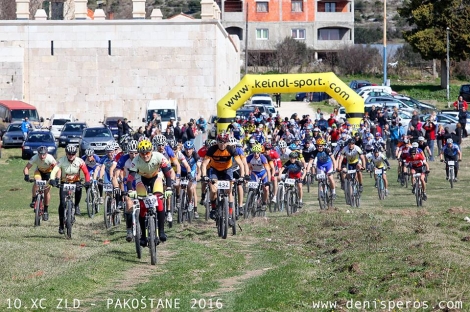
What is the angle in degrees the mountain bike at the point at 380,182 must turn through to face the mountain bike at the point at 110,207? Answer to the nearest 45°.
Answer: approximately 45° to its right

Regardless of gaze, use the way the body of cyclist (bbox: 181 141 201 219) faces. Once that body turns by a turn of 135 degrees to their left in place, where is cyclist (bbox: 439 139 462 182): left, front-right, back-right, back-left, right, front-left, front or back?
front

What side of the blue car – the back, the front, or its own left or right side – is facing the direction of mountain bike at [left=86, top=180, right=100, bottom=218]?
front

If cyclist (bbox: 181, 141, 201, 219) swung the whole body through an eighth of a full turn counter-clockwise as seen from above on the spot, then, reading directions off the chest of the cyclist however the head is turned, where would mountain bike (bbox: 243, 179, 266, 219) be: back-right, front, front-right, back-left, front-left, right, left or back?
front-left

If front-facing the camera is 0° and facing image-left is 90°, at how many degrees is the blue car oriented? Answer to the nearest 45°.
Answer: approximately 0°

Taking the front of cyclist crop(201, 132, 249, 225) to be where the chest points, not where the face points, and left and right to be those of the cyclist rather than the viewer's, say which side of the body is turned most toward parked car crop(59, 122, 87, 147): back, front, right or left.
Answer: back

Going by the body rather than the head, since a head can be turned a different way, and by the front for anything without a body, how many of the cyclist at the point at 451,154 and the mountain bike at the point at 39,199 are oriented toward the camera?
2

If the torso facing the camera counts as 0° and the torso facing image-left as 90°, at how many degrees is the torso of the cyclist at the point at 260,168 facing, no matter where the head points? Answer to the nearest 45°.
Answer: approximately 0°
